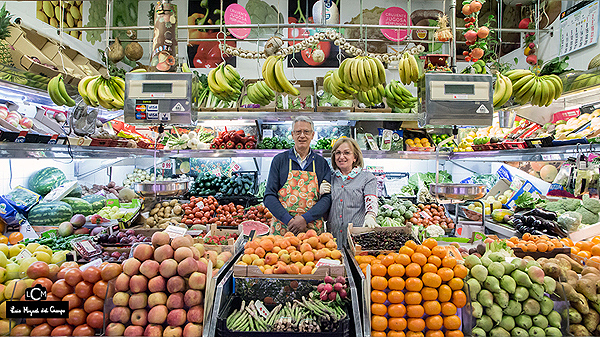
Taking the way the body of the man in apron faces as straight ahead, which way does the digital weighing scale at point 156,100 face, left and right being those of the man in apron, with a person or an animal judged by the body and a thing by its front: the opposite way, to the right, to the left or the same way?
the same way

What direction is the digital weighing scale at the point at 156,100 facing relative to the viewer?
toward the camera

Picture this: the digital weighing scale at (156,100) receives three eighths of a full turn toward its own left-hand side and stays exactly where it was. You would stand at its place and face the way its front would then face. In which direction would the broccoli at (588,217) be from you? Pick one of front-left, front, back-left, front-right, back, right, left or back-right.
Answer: front-right

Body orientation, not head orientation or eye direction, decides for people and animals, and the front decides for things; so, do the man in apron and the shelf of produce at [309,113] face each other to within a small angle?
no

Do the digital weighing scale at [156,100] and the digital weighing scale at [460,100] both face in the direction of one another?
no

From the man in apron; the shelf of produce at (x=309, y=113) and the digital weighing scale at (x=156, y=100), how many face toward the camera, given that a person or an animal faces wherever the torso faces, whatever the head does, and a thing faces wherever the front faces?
3

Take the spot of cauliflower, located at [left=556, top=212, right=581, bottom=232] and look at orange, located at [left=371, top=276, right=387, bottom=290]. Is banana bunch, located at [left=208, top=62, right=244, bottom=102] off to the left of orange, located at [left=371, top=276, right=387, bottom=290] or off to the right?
right

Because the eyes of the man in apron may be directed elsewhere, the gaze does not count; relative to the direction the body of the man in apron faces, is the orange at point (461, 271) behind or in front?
in front

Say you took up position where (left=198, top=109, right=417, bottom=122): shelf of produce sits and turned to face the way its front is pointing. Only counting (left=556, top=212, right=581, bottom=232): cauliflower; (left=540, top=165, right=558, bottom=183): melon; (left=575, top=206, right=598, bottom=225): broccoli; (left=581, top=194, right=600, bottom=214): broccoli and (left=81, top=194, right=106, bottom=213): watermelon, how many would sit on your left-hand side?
4

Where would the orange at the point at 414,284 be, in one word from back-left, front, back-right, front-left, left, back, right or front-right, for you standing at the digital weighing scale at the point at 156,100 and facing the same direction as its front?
front-left

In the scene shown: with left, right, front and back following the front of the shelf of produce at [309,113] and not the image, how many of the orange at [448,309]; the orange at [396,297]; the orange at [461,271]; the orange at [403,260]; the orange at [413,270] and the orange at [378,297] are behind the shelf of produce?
0

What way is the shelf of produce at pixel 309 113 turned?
toward the camera

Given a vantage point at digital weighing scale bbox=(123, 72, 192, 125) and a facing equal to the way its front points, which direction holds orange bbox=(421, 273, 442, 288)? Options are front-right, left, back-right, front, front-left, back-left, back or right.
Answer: front-left

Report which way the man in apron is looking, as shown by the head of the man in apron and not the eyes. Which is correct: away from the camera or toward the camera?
toward the camera

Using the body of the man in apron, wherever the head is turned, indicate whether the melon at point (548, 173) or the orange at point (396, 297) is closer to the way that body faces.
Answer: the orange

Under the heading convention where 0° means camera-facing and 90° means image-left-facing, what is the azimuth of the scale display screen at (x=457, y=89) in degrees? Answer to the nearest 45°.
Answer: approximately 0°

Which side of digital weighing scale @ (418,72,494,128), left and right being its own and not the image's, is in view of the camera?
front
